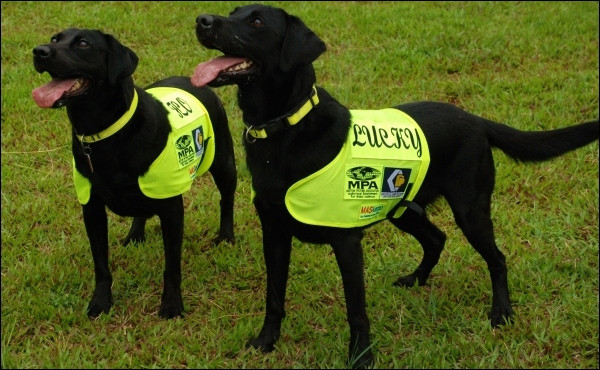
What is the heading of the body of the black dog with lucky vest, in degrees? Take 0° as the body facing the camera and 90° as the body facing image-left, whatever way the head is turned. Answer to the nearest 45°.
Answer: approximately 45°
